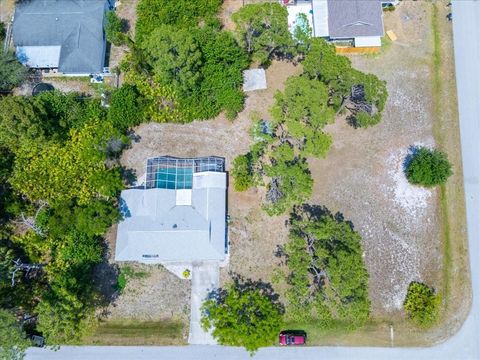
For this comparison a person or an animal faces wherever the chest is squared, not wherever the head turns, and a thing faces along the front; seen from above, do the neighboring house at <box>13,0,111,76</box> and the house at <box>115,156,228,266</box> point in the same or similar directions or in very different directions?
very different directions

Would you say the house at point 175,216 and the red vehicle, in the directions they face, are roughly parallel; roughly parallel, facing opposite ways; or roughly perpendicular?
roughly perpendicular

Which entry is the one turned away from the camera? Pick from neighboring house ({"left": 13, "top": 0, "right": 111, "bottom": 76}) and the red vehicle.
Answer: the neighboring house

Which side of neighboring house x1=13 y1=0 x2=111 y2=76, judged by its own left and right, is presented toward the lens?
back

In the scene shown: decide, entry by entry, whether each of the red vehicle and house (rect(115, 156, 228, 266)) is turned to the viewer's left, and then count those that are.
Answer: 1

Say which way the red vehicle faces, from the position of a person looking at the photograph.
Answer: facing to the left of the viewer
